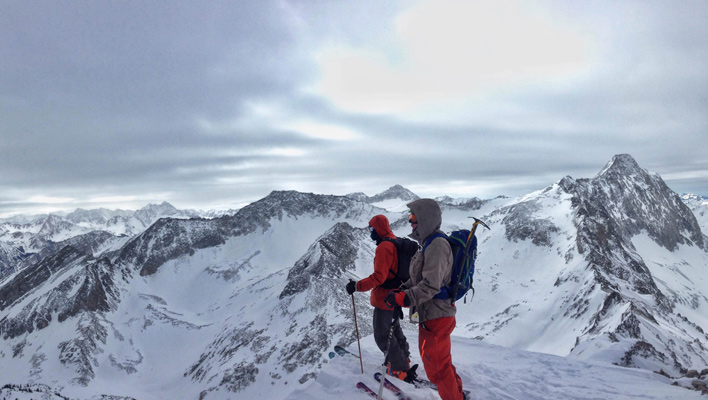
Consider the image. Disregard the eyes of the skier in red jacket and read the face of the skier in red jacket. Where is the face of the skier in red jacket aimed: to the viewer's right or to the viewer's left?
to the viewer's left

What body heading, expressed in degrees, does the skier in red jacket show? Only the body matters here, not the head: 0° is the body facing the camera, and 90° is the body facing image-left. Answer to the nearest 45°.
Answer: approximately 90°

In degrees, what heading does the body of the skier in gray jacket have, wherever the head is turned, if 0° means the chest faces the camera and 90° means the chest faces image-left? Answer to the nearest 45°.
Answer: approximately 90°

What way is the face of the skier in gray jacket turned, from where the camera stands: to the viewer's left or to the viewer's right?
to the viewer's left

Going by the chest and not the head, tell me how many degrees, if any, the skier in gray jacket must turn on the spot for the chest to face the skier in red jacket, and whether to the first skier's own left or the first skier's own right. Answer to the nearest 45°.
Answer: approximately 45° to the first skier's own right

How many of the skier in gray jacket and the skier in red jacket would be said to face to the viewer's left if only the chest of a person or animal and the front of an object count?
2

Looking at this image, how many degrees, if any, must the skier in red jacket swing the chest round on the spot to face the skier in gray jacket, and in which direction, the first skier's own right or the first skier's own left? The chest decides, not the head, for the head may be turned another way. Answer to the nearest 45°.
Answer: approximately 135° to the first skier's own left
